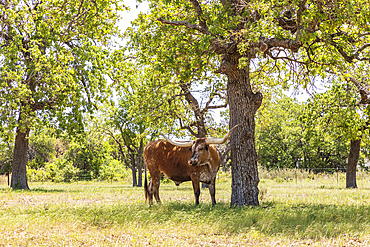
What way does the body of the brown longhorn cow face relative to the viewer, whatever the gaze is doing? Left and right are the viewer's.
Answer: facing the viewer and to the right of the viewer

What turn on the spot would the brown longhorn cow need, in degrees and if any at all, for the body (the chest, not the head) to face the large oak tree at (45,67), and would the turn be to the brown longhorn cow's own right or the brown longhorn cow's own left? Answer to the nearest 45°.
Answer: approximately 180°
